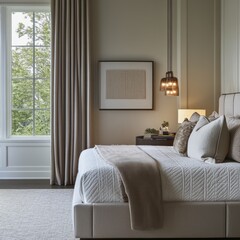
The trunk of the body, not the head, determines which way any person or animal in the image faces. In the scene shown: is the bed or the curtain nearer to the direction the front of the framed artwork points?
the bed

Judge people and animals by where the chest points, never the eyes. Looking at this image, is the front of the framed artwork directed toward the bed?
yes

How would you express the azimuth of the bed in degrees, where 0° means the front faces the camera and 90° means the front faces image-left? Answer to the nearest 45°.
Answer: approximately 90°

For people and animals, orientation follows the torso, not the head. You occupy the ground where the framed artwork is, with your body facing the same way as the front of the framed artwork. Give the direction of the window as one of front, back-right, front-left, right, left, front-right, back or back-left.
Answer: right

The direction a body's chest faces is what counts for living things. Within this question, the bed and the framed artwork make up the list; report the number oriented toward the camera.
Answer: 1

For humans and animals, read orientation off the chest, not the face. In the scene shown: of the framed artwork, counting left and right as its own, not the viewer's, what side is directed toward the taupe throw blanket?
front

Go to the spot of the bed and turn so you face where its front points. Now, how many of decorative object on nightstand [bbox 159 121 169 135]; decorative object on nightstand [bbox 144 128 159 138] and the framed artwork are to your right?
3

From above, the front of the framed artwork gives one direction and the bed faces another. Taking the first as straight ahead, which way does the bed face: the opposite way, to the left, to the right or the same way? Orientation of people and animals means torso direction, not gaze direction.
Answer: to the right

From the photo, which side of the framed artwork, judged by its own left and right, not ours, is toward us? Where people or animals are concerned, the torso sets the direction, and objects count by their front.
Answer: front
